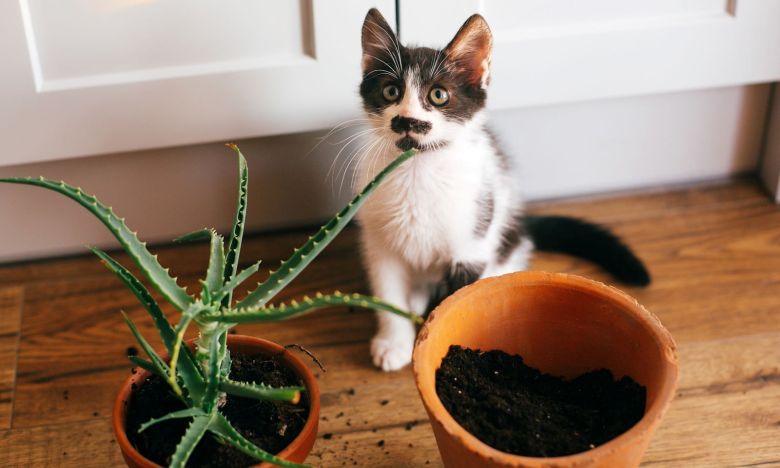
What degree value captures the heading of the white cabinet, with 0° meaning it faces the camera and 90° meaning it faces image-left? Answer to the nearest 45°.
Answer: approximately 0°

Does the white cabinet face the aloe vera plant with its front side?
yes

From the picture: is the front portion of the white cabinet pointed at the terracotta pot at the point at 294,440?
yes

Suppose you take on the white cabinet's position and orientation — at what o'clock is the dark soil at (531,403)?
The dark soil is roughly at 11 o'clock from the white cabinet.

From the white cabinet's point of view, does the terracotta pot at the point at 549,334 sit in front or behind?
in front
